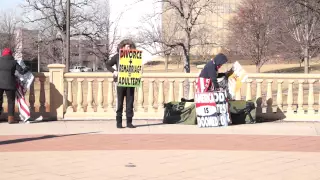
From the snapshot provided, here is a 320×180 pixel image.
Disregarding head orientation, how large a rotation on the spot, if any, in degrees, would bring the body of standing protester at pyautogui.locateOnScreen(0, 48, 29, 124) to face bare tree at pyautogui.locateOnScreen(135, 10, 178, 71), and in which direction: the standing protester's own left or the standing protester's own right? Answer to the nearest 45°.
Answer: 0° — they already face it

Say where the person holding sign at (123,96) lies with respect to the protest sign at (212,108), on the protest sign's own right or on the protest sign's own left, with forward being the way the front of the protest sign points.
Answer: on the protest sign's own right

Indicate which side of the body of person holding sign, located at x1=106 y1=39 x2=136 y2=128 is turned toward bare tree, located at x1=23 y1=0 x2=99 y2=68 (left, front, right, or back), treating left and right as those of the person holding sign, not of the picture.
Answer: back

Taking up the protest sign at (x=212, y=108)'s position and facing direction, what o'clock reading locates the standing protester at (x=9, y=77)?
The standing protester is roughly at 3 o'clock from the protest sign.

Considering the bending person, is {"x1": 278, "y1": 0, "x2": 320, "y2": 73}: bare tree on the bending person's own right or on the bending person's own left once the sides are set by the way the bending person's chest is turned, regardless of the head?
on the bending person's own left

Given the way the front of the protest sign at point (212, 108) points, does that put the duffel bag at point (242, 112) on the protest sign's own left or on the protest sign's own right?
on the protest sign's own left
